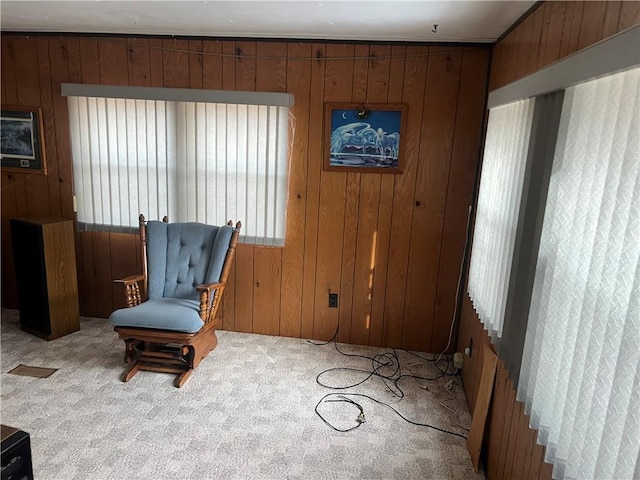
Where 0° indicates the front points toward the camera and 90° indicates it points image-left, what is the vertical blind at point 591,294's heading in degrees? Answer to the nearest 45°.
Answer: approximately 45°

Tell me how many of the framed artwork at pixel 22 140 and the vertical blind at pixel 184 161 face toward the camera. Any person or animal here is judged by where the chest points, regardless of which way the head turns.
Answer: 2

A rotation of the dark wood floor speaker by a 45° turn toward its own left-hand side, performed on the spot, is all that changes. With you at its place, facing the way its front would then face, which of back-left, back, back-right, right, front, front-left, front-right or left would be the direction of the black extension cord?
front-left

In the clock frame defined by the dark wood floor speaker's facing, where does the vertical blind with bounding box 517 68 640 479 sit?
The vertical blind is roughly at 10 o'clock from the dark wood floor speaker.

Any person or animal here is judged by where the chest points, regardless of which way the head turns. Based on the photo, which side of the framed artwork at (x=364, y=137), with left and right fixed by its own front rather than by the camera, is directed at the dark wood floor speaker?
right

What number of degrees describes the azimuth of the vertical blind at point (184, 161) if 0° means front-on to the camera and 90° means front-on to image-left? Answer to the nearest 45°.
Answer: approximately 0°

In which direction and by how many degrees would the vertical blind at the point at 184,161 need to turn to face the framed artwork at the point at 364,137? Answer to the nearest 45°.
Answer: approximately 45° to its left

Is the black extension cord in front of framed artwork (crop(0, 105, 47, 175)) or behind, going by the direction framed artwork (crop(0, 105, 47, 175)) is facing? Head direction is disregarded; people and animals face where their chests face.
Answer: in front

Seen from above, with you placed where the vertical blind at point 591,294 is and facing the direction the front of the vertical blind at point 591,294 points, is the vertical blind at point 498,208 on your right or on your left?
on your right

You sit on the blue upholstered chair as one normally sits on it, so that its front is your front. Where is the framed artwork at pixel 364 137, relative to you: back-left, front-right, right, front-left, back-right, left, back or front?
back-left

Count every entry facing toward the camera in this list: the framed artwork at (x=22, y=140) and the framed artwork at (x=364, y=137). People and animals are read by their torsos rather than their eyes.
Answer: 2
